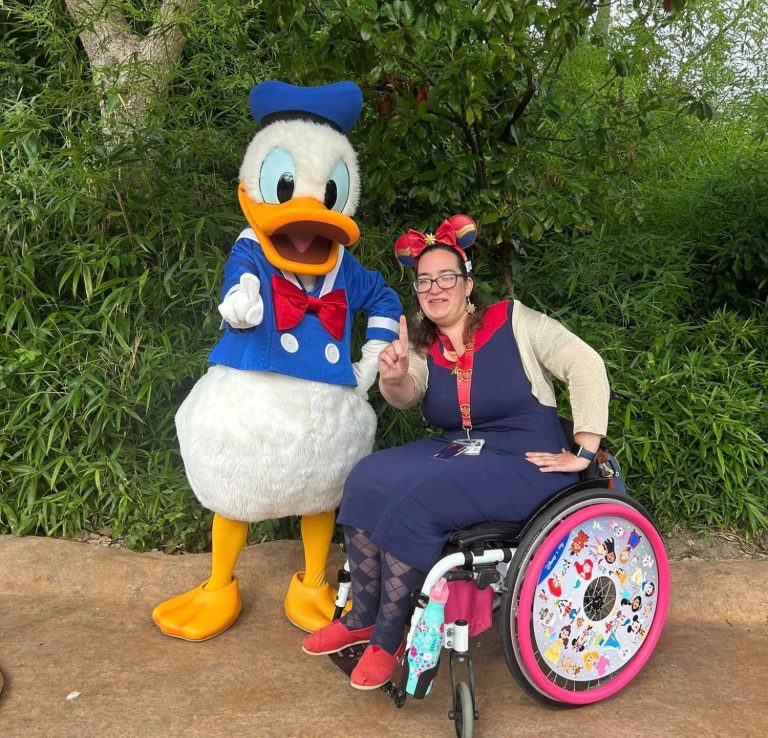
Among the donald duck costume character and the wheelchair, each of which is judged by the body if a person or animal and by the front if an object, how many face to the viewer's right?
0

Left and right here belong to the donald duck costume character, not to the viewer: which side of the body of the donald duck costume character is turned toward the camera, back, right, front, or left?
front

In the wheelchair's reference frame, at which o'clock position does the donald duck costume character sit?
The donald duck costume character is roughly at 2 o'clock from the wheelchair.

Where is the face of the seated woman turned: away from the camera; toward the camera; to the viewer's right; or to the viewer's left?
toward the camera

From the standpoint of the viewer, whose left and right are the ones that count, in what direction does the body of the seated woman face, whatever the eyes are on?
facing the viewer and to the left of the viewer

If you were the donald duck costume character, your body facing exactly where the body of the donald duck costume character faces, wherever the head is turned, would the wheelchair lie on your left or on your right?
on your left

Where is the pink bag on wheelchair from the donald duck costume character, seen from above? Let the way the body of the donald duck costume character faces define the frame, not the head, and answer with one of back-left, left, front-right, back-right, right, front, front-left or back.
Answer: front-left

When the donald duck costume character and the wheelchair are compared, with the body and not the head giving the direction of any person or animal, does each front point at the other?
no
